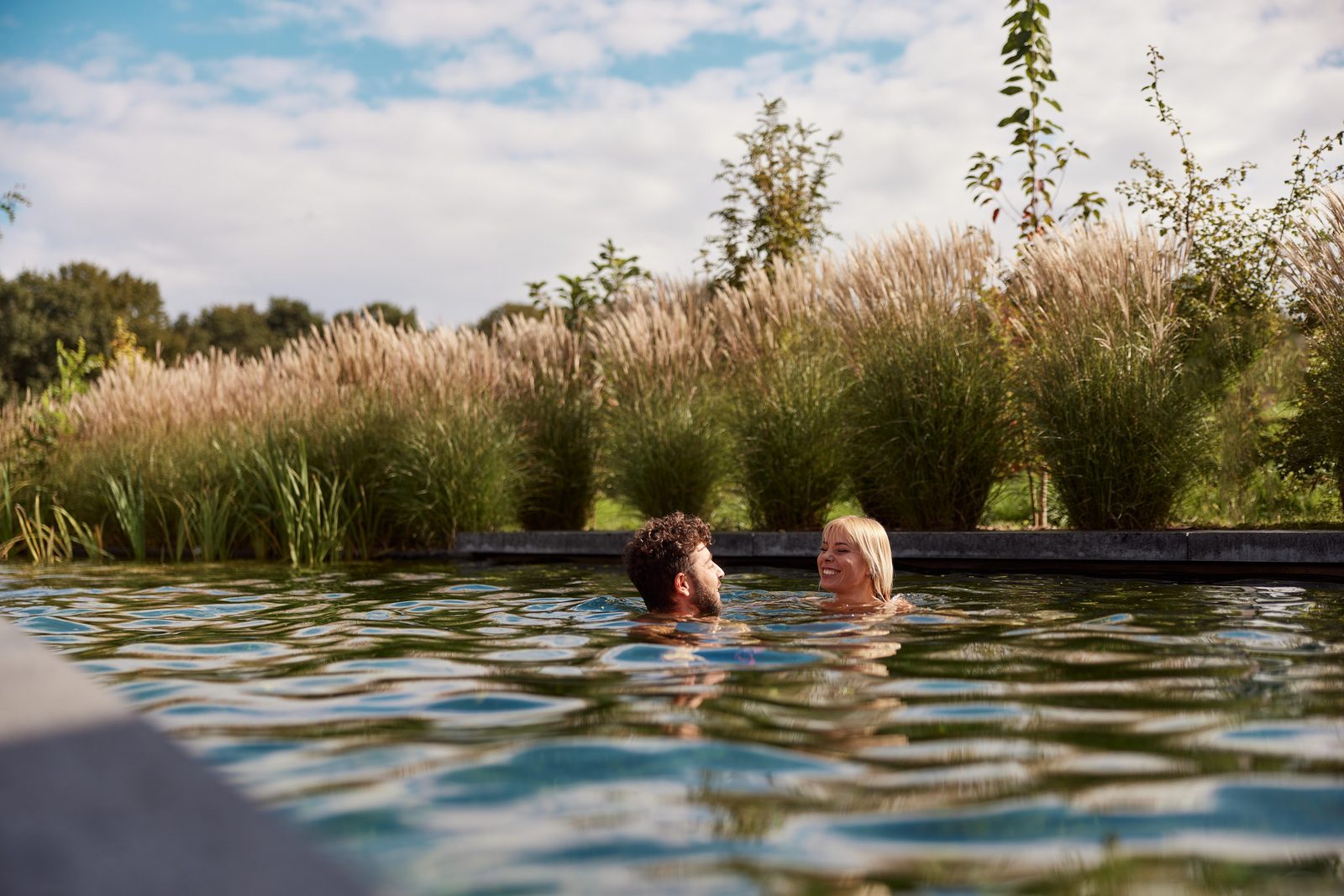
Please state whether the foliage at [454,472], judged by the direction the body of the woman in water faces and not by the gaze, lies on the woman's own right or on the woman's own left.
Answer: on the woman's own right

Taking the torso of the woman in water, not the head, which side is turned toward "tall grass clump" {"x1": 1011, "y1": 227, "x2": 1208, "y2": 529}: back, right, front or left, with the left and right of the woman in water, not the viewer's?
back

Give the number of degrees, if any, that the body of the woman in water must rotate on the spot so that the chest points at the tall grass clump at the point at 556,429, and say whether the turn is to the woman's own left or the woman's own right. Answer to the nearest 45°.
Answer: approximately 90° to the woman's own right

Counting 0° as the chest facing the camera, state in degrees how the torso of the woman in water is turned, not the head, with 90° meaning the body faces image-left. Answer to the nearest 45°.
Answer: approximately 45°

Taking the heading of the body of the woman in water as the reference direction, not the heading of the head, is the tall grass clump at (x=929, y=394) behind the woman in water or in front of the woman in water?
behind

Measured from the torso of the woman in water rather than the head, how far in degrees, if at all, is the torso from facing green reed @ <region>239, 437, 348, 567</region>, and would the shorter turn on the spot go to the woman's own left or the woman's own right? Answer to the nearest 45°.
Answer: approximately 90° to the woman's own right

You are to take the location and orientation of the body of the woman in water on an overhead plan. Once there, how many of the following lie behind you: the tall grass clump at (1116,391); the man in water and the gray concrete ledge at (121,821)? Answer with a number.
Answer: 1

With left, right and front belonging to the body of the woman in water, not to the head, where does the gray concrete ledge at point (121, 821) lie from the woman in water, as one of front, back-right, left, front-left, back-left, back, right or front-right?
front-left

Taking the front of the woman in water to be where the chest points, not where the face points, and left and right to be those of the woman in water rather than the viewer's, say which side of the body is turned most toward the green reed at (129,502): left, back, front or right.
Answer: right

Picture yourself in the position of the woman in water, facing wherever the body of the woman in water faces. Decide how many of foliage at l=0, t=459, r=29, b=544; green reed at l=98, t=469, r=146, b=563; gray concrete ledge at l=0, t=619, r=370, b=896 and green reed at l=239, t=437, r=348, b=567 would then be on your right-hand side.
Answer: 3

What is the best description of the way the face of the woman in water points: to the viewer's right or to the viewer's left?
to the viewer's left

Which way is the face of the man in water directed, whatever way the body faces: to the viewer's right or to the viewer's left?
to the viewer's right

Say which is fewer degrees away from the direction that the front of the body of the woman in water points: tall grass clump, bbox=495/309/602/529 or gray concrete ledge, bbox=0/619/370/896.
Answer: the gray concrete ledge

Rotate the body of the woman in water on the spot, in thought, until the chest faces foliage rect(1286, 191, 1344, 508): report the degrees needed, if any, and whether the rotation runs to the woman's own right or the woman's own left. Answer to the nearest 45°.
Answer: approximately 180°

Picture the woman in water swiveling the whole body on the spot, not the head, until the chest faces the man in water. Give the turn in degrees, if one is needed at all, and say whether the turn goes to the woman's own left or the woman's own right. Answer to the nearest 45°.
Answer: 0° — they already face them
